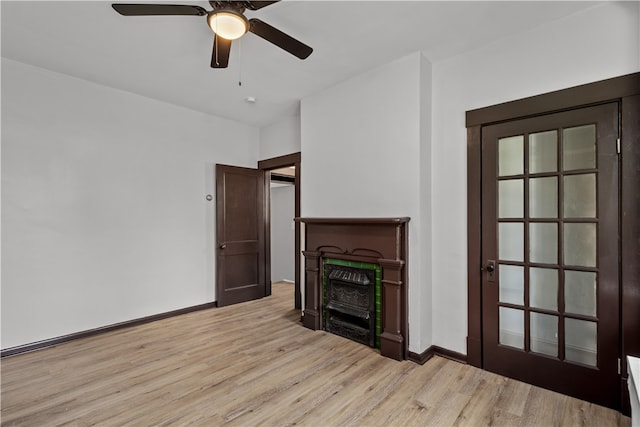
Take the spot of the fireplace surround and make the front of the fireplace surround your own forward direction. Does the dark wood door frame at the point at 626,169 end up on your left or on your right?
on your left

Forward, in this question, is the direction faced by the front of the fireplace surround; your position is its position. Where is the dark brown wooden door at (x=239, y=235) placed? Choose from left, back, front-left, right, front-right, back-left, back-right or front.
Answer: right

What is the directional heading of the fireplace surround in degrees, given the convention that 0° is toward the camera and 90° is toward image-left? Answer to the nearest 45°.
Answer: approximately 45°

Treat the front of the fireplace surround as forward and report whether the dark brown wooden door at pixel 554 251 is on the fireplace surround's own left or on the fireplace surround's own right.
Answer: on the fireplace surround's own left

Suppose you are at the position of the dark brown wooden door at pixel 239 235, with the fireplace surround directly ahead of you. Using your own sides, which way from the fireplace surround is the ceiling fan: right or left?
right
